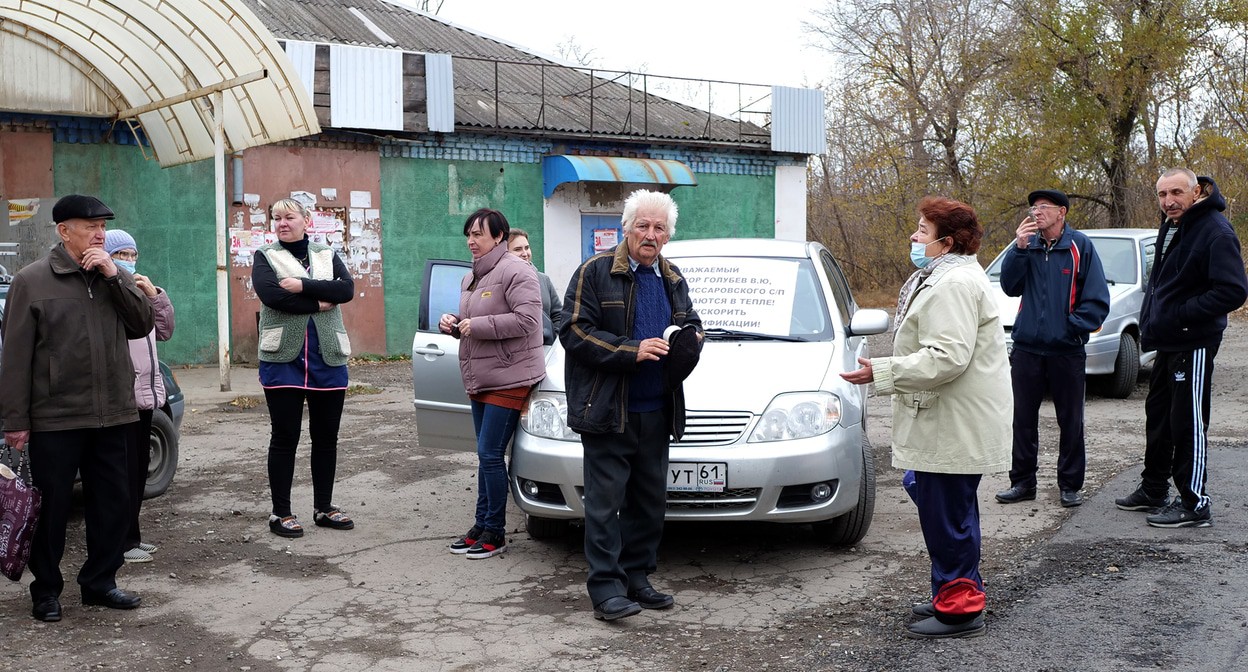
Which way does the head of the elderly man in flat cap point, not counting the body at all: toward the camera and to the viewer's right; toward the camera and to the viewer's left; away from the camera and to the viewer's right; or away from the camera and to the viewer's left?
toward the camera and to the viewer's right

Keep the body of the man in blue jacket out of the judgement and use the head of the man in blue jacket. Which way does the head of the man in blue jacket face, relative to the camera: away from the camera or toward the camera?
toward the camera

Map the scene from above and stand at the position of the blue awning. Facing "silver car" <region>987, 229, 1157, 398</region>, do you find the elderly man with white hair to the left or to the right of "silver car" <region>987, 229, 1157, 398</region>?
right

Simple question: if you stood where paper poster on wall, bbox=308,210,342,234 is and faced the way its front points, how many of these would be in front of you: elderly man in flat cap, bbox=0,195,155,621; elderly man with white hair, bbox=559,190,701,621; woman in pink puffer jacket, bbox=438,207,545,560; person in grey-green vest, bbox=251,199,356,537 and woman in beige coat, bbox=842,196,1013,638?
5

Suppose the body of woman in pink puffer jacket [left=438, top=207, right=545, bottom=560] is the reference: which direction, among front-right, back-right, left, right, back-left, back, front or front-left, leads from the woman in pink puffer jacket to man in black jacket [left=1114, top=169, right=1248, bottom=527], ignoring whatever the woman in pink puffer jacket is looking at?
back-left

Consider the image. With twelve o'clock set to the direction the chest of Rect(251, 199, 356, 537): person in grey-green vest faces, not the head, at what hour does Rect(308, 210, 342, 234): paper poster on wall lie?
The paper poster on wall is roughly at 6 o'clock from the person in grey-green vest.

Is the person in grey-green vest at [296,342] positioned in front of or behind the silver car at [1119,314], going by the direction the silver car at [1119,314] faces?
in front

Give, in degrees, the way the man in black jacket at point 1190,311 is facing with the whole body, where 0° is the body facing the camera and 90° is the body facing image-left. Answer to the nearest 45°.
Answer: approximately 45°

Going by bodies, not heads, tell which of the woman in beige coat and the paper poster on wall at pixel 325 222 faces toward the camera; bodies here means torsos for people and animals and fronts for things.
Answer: the paper poster on wall

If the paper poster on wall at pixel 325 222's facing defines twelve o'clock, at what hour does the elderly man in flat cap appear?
The elderly man in flat cap is roughly at 12 o'clock from the paper poster on wall.

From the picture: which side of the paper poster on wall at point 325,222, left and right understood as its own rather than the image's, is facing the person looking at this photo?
front

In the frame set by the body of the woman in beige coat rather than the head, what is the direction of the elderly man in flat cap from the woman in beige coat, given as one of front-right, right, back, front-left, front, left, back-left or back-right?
front

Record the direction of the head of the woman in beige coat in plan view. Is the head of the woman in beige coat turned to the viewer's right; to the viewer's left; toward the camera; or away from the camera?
to the viewer's left

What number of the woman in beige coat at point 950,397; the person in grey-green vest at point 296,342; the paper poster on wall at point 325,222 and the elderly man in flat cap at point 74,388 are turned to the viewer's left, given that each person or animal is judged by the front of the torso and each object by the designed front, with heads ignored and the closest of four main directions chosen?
1

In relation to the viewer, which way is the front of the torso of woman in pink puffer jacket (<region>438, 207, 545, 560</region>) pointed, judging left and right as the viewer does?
facing the viewer and to the left of the viewer

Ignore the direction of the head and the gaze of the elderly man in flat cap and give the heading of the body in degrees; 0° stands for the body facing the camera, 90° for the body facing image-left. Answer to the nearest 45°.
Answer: approximately 315°

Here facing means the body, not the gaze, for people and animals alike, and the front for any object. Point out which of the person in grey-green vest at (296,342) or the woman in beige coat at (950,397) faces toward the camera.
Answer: the person in grey-green vest
